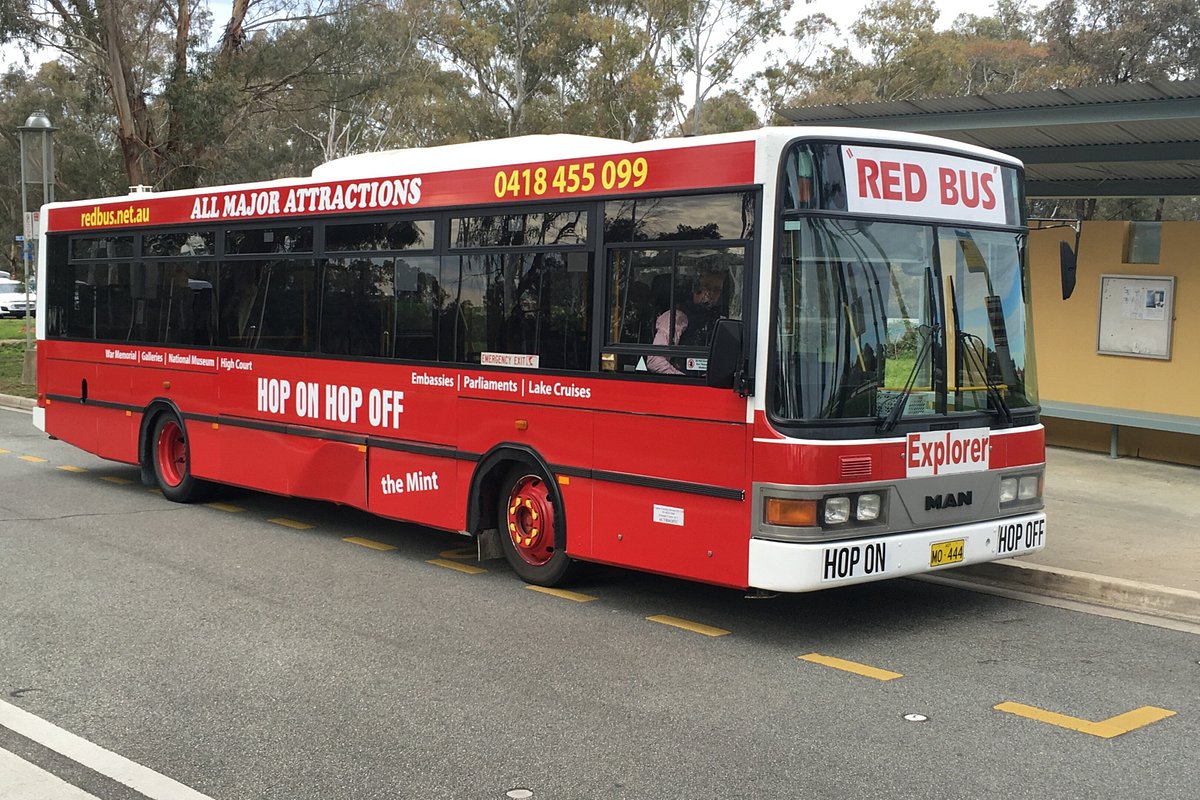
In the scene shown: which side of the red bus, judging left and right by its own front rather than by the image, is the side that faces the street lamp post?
back

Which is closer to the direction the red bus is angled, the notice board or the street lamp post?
the notice board

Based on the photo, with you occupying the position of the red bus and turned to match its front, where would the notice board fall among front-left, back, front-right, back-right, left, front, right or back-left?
left

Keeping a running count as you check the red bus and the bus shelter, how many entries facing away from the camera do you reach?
0

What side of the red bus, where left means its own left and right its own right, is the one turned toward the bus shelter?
left

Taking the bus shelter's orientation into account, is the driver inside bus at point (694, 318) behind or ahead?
ahead

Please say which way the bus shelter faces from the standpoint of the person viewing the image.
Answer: facing the viewer and to the left of the viewer

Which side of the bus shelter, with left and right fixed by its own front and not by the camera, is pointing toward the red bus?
front

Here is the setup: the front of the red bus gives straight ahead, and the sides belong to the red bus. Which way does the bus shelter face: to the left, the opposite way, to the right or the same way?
to the right
